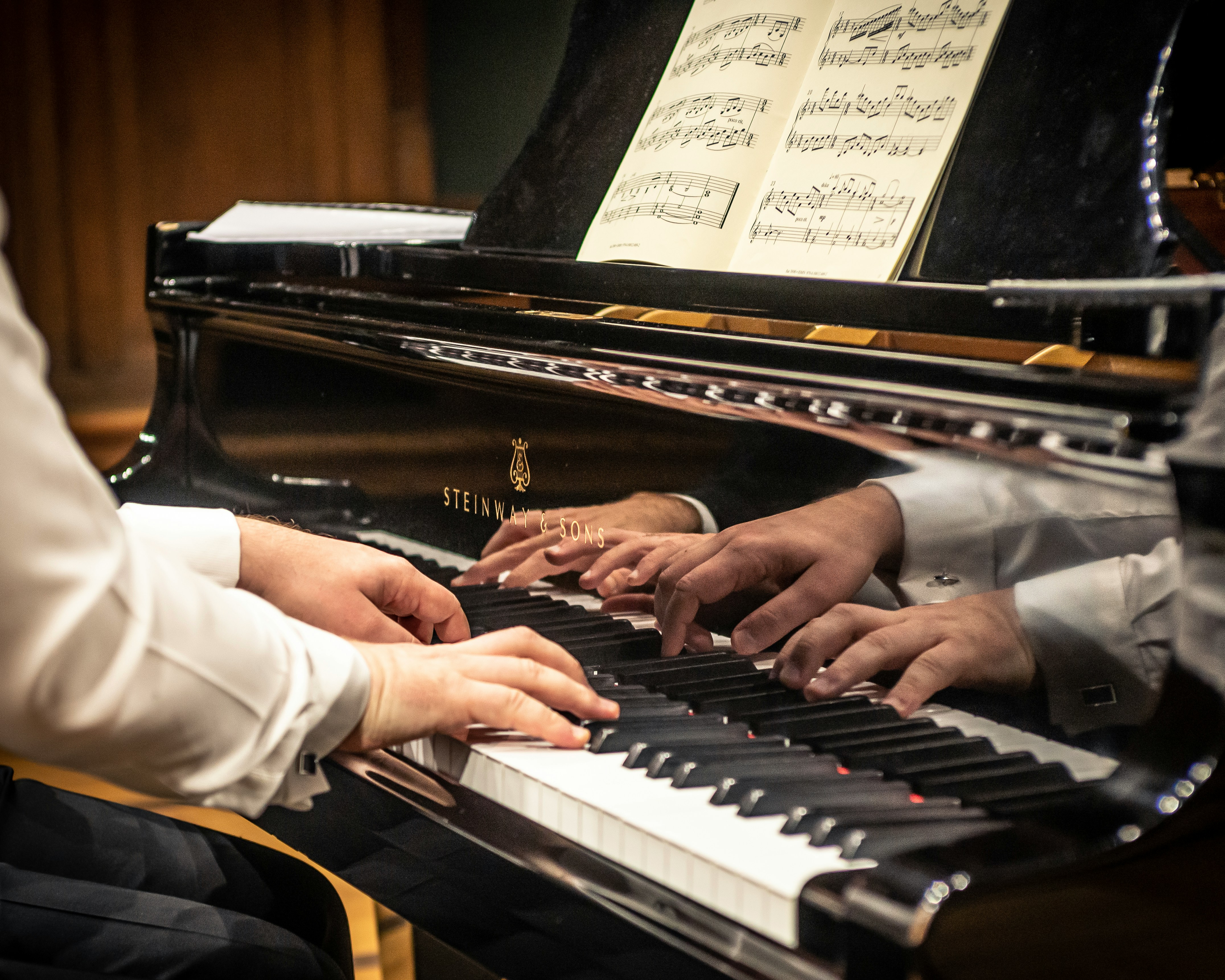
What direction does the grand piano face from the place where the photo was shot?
facing the viewer and to the left of the viewer

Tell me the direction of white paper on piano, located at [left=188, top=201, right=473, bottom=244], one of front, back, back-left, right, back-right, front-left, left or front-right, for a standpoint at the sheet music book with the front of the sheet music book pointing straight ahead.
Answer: right
